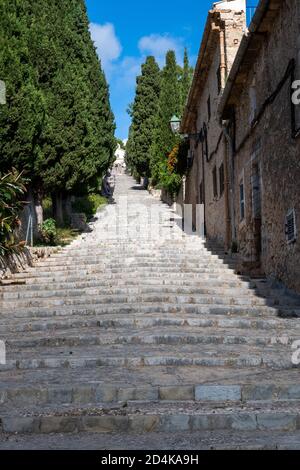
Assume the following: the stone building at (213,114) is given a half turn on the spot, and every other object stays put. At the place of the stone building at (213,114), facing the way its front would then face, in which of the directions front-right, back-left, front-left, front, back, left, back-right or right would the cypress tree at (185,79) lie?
left

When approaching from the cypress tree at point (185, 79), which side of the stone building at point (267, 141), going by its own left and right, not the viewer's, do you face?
right

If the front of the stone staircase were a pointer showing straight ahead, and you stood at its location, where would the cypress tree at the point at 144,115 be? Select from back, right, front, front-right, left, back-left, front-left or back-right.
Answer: back

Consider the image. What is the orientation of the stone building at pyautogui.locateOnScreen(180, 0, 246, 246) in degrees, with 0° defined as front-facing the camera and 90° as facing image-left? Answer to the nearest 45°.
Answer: approximately 90°

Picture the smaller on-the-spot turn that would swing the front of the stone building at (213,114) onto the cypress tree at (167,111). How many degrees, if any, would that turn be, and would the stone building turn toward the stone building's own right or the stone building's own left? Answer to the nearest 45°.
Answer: approximately 90° to the stone building's own right

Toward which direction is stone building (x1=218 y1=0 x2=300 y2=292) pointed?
to the viewer's left

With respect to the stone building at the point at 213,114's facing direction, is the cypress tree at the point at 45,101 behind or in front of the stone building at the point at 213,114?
in front

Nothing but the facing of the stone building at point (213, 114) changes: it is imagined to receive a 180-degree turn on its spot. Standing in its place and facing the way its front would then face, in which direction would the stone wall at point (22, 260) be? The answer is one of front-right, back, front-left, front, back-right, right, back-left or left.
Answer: back-right

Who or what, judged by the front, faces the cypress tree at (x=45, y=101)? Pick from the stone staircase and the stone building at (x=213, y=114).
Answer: the stone building

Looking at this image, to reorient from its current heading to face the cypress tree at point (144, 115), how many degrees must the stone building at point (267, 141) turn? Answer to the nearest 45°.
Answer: approximately 90° to its right

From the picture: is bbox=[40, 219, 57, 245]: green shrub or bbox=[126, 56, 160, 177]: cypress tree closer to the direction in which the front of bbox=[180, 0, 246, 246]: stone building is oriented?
the green shrub

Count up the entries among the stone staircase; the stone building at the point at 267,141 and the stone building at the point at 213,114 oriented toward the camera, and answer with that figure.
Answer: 1

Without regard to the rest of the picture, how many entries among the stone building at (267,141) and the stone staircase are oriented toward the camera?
1

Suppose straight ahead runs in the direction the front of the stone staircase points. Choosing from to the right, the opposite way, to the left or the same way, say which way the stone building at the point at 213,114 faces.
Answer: to the right
